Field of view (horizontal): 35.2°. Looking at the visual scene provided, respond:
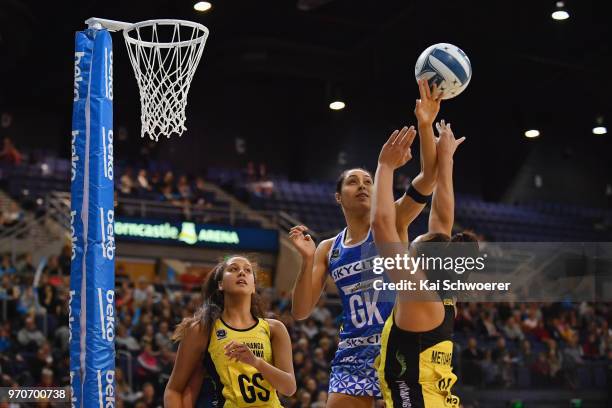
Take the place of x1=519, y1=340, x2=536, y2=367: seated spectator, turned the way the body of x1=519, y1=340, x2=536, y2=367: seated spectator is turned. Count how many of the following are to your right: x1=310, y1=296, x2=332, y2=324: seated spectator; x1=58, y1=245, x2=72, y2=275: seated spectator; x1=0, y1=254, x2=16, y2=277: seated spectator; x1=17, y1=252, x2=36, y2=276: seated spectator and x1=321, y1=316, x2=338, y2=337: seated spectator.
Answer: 5

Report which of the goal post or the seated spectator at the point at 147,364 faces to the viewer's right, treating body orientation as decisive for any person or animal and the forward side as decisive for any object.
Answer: the goal post

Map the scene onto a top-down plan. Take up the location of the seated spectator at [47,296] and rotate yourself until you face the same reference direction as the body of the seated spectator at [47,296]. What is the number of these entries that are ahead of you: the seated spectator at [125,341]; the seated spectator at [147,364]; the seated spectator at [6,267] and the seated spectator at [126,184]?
2

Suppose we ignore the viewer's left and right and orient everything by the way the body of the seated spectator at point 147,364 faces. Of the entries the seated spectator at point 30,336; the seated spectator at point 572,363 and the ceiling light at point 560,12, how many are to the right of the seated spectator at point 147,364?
1

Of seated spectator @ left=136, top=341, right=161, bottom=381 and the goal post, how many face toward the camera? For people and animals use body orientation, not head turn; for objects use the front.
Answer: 1

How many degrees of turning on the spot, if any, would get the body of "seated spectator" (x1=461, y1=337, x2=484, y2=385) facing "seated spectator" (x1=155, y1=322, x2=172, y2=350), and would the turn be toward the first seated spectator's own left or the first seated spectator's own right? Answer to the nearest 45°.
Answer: approximately 90° to the first seated spectator's own right

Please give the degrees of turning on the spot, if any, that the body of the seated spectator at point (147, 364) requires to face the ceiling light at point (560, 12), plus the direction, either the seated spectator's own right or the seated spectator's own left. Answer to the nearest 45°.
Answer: approximately 90° to the seated spectator's own left

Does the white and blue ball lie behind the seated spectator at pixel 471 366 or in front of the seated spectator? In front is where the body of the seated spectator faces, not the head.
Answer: in front

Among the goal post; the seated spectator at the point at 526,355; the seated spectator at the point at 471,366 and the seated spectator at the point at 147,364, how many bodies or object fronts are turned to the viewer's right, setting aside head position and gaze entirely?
1

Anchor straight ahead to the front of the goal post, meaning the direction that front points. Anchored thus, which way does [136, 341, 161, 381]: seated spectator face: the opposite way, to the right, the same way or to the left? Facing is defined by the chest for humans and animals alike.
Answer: to the right

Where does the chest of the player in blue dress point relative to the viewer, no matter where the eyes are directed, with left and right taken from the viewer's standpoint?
facing the viewer and to the right of the viewer

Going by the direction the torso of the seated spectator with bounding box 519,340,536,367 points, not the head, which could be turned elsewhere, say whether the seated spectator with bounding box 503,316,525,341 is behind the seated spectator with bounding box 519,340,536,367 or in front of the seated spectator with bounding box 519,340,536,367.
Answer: behind

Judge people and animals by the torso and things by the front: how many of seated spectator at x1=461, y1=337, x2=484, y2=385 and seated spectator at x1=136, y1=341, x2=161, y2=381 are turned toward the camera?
2

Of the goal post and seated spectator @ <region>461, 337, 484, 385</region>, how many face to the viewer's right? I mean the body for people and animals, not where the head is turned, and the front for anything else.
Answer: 1

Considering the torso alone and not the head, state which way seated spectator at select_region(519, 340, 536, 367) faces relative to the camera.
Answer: toward the camera

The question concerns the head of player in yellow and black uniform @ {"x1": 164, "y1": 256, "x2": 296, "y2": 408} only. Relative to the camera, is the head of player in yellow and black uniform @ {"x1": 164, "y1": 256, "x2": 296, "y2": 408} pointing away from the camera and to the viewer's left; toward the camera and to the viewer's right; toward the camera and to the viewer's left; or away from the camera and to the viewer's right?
toward the camera and to the viewer's right

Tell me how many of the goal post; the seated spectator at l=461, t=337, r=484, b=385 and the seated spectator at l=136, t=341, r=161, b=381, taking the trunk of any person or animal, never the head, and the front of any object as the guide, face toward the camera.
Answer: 2

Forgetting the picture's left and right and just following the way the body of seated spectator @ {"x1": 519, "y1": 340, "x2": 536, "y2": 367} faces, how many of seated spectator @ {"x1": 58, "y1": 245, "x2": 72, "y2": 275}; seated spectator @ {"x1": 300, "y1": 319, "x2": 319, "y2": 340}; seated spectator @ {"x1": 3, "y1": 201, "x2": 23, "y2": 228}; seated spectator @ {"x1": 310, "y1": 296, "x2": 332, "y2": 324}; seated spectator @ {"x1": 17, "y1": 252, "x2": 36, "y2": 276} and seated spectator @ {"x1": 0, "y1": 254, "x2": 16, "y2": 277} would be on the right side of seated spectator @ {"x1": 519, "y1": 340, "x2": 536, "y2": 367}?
6

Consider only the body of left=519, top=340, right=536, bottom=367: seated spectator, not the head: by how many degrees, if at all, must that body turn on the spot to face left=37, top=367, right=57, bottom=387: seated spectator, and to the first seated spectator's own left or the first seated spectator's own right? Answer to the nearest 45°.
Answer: approximately 45° to the first seated spectator's own right

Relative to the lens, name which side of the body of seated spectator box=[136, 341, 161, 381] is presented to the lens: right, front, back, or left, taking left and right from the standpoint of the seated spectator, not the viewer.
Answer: front

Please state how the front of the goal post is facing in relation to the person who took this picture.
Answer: facing to the right of the viewer

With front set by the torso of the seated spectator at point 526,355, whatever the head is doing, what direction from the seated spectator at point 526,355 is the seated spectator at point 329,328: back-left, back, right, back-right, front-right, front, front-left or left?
right
